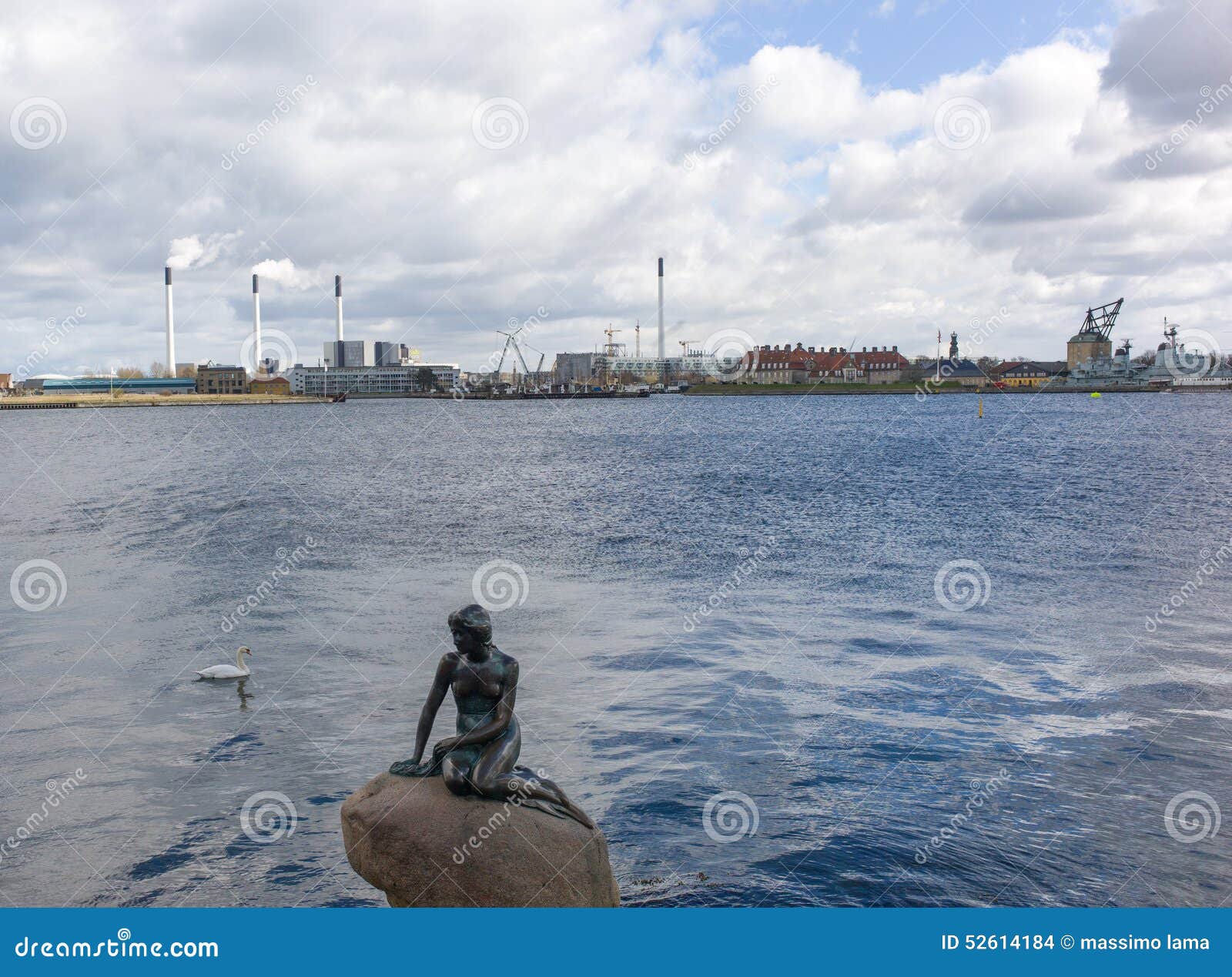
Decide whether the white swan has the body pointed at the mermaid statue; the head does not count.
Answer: no

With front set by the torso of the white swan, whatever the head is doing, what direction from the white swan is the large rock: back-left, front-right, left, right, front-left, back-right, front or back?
right

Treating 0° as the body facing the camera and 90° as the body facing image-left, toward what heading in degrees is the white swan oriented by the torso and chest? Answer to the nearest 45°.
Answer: approximately 270°
